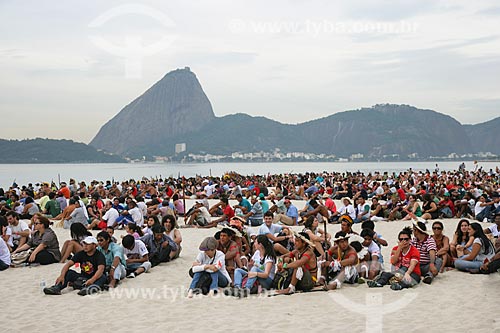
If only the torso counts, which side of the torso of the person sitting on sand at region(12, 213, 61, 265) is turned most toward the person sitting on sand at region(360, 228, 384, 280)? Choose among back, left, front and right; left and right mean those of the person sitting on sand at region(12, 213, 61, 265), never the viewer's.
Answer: left

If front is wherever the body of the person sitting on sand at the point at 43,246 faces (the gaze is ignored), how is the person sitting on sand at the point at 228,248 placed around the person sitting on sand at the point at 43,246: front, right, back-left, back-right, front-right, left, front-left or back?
left

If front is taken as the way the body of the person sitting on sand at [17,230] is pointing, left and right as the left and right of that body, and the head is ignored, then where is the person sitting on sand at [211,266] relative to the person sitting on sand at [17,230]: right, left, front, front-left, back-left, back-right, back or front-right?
left

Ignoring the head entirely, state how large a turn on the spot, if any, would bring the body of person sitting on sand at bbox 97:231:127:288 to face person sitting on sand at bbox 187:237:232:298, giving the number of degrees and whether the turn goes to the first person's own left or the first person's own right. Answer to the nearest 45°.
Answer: approximately 90° to the first person's own left

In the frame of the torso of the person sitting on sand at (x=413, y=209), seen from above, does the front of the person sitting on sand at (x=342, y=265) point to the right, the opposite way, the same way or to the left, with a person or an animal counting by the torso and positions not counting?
the same way

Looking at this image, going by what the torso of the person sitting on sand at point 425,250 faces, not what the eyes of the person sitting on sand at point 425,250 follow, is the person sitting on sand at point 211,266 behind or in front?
in front

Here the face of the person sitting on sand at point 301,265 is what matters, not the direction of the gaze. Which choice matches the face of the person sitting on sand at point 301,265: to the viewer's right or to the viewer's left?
to the viewer's left

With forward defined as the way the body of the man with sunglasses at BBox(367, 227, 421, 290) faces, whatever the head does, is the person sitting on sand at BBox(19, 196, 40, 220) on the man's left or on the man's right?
on the man's right

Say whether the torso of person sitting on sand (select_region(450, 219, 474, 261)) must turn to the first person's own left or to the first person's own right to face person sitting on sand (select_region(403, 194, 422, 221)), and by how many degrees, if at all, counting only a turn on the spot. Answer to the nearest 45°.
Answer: approximately 135° to the first person's own right

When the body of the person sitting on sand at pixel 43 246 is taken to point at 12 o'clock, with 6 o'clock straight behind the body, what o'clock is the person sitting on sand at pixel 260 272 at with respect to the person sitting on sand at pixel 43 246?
the person sitting on sand at pixel 260 272 is roughly at 9 o'clock from the person sitting on sand at pixel 43 246.

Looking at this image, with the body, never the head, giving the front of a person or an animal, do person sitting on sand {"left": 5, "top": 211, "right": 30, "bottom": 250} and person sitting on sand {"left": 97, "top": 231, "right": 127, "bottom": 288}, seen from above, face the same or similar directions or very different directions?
same or similar directions

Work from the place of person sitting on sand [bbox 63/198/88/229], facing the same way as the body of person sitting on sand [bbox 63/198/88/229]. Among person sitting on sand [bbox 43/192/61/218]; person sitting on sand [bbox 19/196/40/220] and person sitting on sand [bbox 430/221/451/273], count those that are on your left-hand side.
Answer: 1

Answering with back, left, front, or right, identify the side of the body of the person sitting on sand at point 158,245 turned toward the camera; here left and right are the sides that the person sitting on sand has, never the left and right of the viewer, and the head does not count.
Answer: front

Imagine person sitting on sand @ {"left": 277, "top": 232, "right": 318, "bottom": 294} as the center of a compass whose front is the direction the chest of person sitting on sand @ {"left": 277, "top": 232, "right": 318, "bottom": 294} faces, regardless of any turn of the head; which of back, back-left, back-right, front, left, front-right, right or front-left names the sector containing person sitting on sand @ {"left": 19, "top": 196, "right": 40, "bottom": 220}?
right

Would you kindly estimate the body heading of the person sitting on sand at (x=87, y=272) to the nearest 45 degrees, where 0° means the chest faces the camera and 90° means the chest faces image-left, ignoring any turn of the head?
approximately 45°

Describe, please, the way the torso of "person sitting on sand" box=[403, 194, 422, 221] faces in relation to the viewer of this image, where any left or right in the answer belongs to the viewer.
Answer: facing the viewer and to the left of the viewer

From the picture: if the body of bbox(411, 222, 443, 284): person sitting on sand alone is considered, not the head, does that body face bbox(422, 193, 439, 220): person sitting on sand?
no
